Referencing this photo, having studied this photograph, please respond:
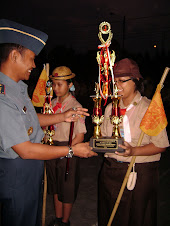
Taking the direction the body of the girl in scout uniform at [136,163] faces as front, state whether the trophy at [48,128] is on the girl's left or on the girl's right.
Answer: on the girl's right

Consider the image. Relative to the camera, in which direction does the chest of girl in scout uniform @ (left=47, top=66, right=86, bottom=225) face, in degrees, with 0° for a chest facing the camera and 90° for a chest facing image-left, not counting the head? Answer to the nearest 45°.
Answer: approximately 45°

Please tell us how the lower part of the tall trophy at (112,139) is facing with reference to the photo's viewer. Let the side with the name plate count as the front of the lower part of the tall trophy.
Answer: facing the viewer

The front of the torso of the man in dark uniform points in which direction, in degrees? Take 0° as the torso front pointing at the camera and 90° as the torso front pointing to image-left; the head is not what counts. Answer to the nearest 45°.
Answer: approximately 270°

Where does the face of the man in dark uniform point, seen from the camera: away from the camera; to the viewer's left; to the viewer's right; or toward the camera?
to the viewer's right

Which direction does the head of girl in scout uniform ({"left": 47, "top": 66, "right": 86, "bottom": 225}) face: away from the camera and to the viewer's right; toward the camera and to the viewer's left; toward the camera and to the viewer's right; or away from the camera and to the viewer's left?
toward the camera and to the viewer's left

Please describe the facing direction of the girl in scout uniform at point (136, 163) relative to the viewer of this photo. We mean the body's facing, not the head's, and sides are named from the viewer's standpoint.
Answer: facing the viewer and to the left of the viewer

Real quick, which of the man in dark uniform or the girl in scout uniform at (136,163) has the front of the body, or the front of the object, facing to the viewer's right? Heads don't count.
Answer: the man in dark uniform

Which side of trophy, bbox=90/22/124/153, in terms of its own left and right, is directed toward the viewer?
front

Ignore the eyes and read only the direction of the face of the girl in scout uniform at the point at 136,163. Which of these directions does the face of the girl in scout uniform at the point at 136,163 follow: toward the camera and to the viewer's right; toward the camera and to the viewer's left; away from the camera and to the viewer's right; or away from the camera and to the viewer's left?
toward the camera and to the viewer's left
